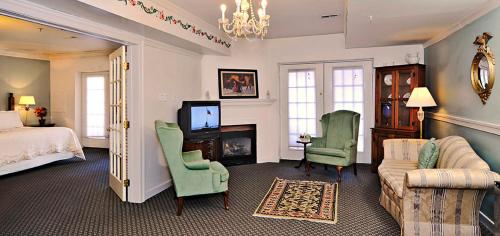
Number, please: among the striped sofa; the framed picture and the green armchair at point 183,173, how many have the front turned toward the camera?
1

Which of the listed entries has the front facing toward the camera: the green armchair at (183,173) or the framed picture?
the framed picture

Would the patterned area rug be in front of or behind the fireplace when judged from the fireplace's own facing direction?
in front

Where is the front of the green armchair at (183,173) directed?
to the viewer's right

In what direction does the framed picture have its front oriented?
toward the camera

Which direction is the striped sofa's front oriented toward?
to the viewer's left

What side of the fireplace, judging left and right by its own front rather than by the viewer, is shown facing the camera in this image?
front

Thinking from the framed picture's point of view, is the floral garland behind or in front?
in front
